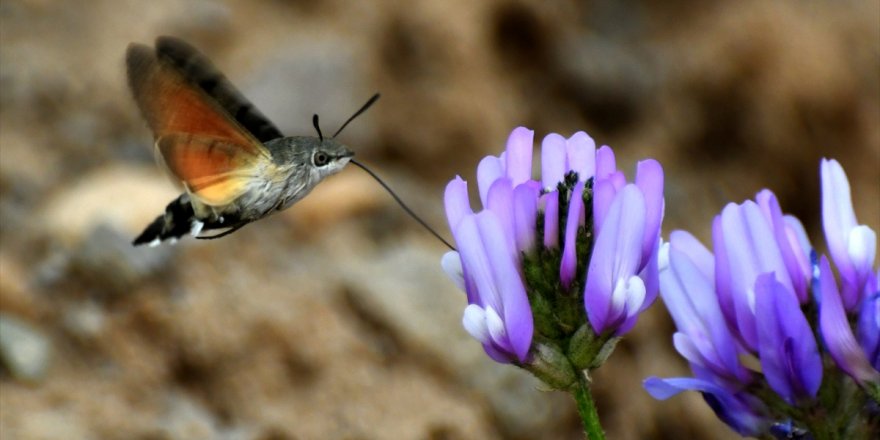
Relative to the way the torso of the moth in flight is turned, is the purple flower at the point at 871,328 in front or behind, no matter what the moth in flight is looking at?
in front

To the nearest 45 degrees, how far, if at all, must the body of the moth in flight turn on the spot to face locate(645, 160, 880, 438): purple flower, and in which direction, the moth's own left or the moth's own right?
0° — it already faces it

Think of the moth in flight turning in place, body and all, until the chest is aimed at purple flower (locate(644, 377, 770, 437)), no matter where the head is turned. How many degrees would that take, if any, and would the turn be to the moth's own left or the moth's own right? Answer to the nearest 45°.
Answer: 0° — it already faces it

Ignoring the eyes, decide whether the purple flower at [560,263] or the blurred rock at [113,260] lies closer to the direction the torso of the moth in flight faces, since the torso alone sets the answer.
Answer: the purple flower

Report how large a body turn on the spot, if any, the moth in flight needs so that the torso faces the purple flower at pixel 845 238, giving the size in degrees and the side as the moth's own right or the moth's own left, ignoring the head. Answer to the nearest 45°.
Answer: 0° — it already faces it

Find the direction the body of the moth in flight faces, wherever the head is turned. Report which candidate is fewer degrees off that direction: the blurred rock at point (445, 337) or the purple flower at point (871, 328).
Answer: the purple flower

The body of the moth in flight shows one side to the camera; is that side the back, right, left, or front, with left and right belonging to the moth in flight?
right
